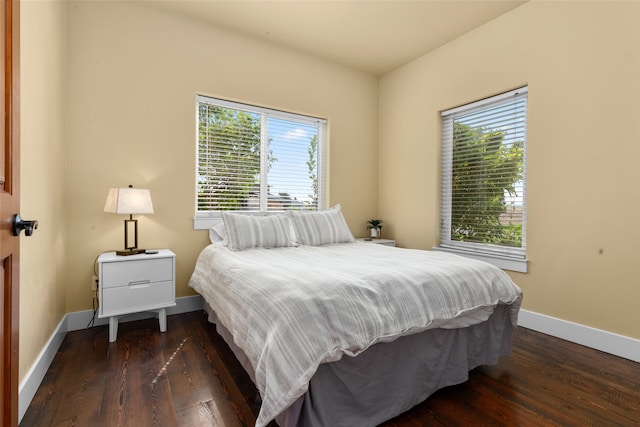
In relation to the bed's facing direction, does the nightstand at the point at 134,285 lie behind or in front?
behind

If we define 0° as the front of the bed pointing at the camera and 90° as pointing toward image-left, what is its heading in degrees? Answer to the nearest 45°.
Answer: approximately 315°

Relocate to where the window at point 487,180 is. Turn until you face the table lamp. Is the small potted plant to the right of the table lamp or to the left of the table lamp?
right

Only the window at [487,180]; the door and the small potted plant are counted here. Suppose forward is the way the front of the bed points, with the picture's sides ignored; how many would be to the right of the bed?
1

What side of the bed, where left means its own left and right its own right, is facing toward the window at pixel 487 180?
left

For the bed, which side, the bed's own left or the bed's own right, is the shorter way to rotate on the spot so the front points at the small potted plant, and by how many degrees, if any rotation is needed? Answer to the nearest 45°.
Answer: approximately 135° to the bed's own left

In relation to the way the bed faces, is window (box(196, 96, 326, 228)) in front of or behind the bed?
behind
